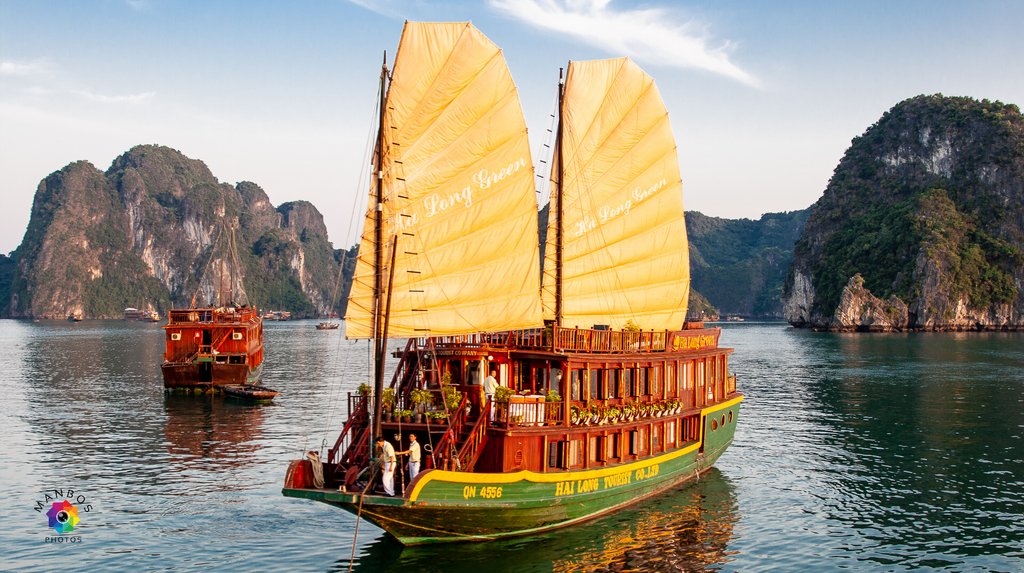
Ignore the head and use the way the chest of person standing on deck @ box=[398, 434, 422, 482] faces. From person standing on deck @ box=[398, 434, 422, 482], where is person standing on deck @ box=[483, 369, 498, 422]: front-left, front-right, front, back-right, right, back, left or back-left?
back

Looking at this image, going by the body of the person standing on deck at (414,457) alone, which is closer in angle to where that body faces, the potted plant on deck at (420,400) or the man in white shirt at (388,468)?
the man in white shirt

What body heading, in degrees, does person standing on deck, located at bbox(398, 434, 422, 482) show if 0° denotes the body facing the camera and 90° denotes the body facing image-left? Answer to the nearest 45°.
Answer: approximately 45°
